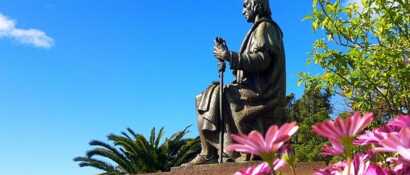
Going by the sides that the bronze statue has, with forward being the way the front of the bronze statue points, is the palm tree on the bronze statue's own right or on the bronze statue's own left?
on the bronze statue's own right

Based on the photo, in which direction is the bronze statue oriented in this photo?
to the viewer's left

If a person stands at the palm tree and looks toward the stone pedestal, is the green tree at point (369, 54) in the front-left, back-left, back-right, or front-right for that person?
front-left

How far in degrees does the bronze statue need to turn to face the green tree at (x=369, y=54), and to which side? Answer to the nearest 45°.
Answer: approximately 135° to its right

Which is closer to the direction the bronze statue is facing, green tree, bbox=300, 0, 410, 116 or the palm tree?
the palm tree
